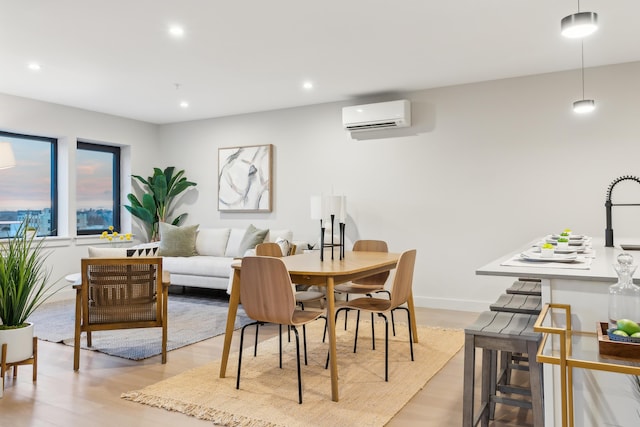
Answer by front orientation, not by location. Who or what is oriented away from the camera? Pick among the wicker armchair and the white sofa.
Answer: the wicker armchair

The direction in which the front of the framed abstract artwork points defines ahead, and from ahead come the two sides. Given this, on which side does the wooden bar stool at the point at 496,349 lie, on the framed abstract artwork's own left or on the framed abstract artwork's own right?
on the framed abstract artwork's own left

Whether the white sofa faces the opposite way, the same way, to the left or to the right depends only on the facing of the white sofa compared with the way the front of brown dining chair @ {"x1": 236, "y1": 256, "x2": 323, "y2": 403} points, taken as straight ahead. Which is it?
the opposite way

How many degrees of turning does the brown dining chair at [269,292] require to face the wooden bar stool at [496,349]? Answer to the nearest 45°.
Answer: approximately 90° to its right

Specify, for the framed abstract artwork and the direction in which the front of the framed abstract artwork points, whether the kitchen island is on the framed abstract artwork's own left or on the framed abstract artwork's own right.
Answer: on the framed abstract artwork's own left

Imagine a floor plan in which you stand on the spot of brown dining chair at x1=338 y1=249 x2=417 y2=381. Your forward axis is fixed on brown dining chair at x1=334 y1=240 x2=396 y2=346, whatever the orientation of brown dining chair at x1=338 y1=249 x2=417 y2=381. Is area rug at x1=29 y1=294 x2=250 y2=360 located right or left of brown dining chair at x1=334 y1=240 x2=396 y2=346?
left

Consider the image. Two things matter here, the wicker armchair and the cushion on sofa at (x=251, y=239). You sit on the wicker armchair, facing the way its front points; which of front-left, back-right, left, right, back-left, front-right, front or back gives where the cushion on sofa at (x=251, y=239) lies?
front-right

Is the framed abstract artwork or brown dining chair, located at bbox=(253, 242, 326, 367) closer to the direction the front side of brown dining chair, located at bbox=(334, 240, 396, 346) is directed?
the brown dining chair, located at bbox=(253, 242, 326, 367)

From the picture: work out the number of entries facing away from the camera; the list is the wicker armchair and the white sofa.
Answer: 1

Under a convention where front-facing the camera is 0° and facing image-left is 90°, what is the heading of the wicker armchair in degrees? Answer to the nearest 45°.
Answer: approximately 180°

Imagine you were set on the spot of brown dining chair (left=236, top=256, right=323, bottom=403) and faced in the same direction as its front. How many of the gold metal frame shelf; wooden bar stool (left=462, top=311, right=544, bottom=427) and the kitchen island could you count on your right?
3

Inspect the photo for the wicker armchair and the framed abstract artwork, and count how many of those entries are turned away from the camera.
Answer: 1

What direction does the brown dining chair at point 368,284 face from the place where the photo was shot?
facing the viewer and to the left of the viewer

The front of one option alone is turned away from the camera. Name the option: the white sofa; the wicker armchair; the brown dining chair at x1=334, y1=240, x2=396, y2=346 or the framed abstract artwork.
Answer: the wicker armchair

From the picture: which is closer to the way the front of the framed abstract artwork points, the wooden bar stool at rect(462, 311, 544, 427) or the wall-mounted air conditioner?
the wooden bar stool

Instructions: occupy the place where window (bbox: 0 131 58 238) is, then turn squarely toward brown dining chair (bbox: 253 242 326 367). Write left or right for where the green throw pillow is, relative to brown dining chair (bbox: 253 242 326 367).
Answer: left

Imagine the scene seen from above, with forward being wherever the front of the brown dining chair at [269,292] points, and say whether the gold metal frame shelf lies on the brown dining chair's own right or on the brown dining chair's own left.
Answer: on the brown dining chair's own right

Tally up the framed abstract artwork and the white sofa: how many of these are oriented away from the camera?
0
